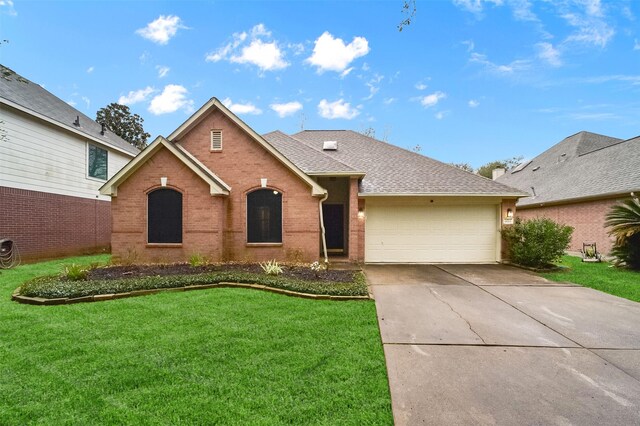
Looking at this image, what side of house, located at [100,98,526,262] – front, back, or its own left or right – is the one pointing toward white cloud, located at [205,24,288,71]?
back

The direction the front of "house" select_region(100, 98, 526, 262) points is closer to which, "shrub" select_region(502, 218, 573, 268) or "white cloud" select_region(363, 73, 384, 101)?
the shrub

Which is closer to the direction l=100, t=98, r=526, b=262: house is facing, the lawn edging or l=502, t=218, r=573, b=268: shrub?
the lawn edging

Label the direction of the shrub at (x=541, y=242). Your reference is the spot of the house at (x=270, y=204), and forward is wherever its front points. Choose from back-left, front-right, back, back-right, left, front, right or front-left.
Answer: left

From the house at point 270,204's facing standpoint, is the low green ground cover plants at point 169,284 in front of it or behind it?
in front

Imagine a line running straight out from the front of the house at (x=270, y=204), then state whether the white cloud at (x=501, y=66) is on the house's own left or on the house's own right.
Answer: on the house's own left

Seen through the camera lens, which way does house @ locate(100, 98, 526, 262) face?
facing the viewer

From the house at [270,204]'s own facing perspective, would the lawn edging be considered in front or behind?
in front
